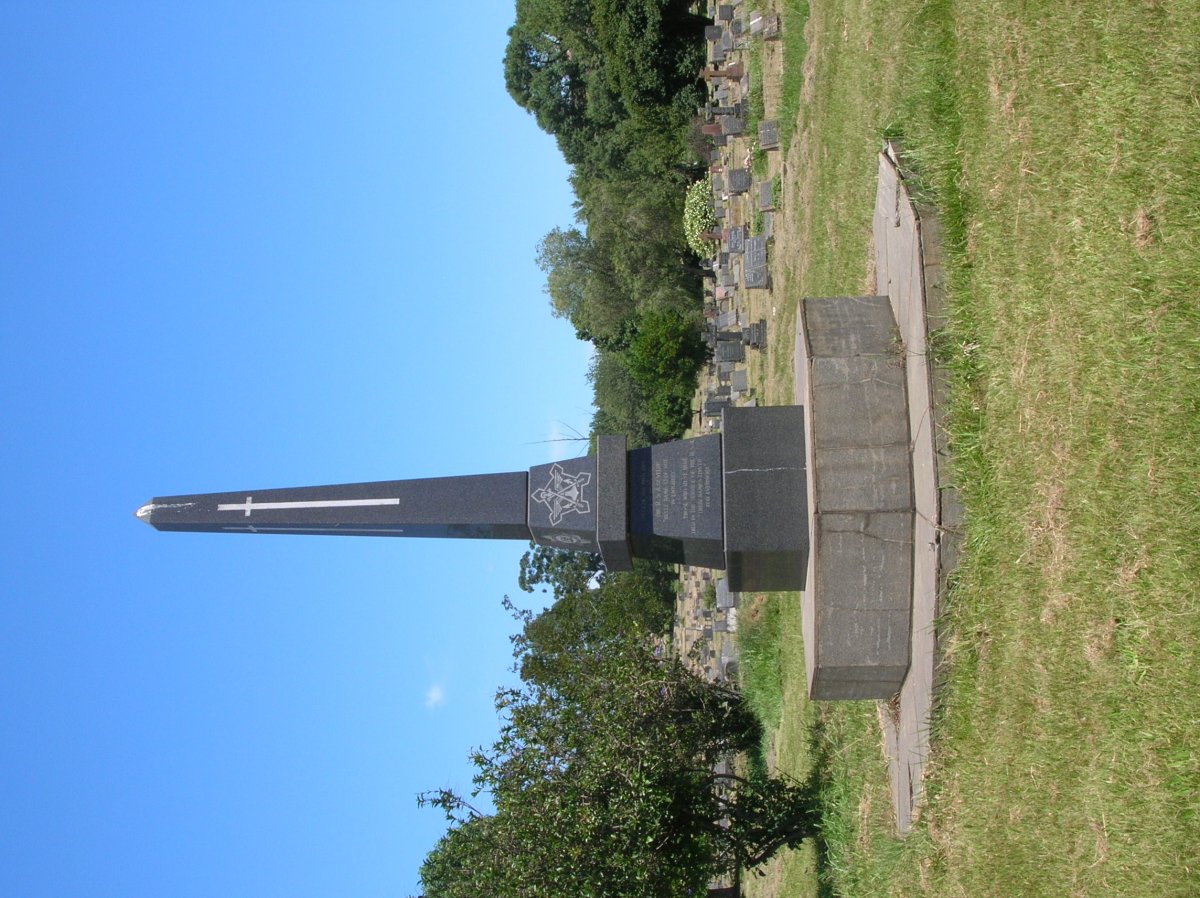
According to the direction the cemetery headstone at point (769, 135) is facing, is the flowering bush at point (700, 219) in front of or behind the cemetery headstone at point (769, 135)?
behind

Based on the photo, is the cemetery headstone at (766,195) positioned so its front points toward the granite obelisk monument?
yes

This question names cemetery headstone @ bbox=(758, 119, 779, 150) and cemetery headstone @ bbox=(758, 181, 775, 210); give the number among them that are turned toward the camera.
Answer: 2

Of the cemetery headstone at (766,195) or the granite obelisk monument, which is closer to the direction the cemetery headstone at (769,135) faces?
the granite obelisk monument

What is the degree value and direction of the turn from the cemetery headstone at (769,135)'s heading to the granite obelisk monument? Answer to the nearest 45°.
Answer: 0° — it already faces it

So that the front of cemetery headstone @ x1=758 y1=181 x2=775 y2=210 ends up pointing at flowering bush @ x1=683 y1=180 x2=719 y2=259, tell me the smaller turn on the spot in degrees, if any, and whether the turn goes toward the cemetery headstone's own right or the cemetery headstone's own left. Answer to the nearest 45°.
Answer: approximately 180°

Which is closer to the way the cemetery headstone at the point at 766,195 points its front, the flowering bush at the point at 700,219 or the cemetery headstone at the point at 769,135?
the cemetery headstone

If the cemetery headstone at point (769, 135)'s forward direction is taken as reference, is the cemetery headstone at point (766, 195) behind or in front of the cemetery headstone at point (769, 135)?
behind

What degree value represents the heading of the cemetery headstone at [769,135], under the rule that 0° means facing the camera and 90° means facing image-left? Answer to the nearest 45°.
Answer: approximately 0°
